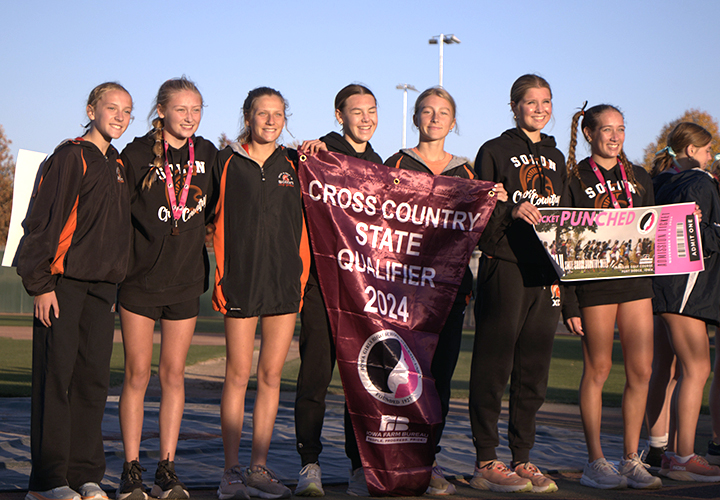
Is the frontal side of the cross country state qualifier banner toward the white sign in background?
no

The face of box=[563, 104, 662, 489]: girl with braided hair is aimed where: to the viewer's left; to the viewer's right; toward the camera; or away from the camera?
toward the camera

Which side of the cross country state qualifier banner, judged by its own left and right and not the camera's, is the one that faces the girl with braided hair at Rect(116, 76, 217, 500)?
right

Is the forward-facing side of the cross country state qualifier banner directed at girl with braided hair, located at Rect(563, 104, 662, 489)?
no

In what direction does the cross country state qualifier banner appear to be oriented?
toward the camera
